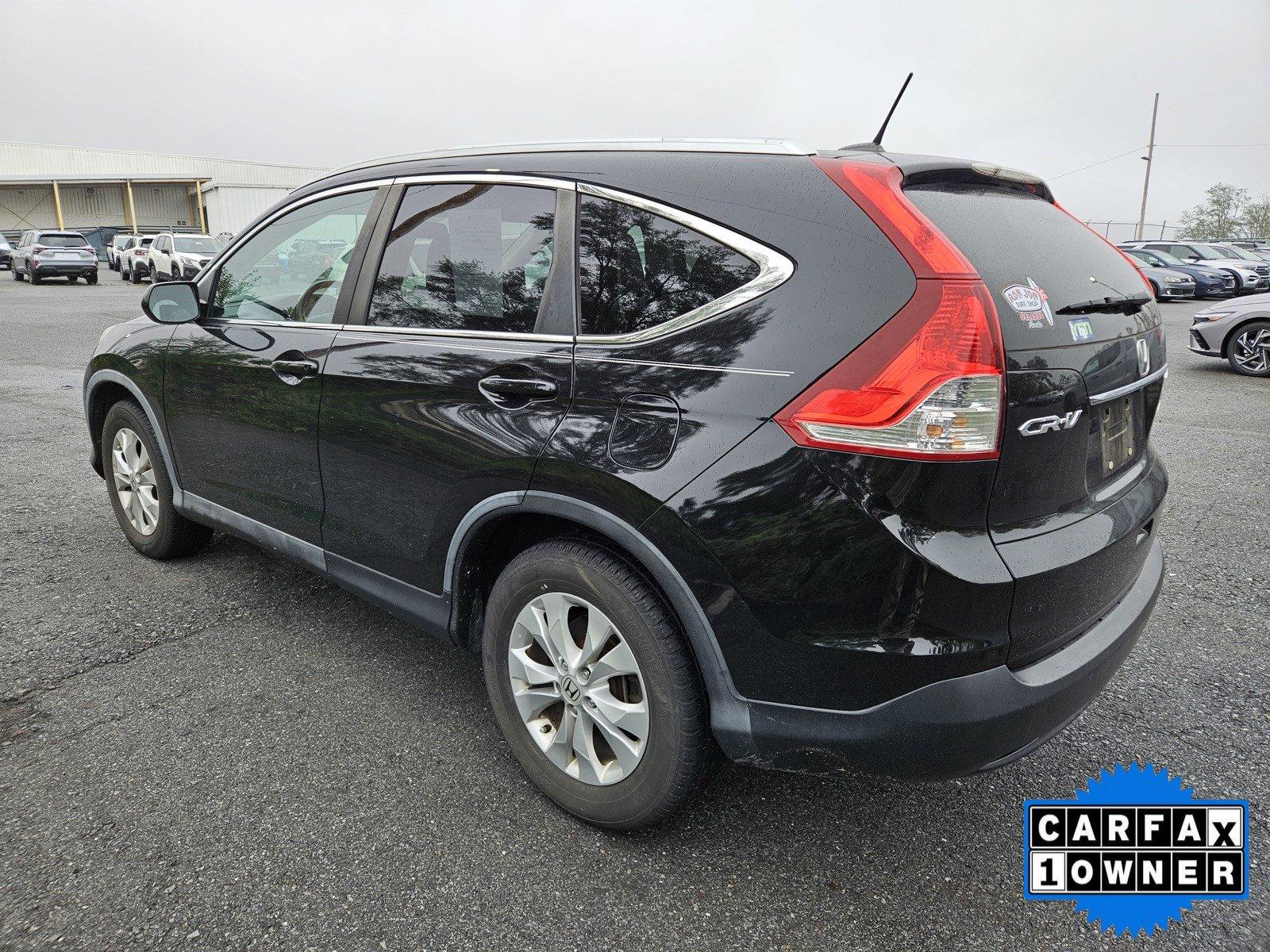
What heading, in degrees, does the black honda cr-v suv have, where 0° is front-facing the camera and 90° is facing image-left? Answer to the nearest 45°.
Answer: approximately 135°

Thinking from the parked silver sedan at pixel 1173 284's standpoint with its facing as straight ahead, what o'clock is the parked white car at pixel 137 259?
The parked white car is roughly at 4 o'clock from the parked silver sedan.

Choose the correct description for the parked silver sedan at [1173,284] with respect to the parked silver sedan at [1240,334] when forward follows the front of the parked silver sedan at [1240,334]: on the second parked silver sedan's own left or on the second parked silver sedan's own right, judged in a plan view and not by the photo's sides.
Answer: on the second parked silver sedan's own right

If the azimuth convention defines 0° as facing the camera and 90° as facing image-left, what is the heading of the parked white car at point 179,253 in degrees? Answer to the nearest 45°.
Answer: approximately 315°

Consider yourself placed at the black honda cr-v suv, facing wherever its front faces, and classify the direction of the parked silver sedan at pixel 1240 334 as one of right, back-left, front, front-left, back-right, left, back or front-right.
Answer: right

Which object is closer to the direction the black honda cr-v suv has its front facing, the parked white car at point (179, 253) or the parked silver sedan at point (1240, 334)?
the parked white car

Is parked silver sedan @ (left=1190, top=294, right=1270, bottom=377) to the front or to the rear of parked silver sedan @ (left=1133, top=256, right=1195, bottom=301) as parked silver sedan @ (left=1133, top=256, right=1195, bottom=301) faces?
to the front

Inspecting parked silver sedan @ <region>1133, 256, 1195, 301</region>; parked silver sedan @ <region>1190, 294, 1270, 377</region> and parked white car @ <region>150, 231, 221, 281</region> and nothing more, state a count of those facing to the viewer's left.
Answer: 1

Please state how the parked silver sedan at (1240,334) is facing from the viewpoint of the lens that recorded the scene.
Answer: facing to the left of the viewer

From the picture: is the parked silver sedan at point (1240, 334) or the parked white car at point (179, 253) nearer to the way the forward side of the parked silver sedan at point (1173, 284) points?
the parked silver sedan

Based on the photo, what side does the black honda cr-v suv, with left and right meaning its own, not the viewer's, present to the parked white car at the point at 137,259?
front

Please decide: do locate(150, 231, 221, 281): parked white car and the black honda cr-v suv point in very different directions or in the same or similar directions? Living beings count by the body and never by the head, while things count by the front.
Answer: very different directions
